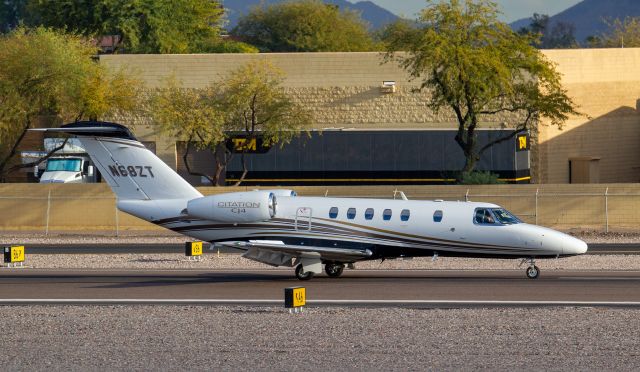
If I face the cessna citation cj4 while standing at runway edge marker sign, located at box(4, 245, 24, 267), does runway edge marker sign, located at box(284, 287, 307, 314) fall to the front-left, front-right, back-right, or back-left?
front-right

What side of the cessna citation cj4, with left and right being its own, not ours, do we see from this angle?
right

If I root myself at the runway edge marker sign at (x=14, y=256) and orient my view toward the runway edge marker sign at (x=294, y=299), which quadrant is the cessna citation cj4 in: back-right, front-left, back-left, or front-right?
front-left

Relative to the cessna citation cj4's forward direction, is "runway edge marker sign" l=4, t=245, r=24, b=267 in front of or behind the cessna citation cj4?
behind

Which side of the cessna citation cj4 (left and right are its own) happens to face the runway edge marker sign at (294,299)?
right
